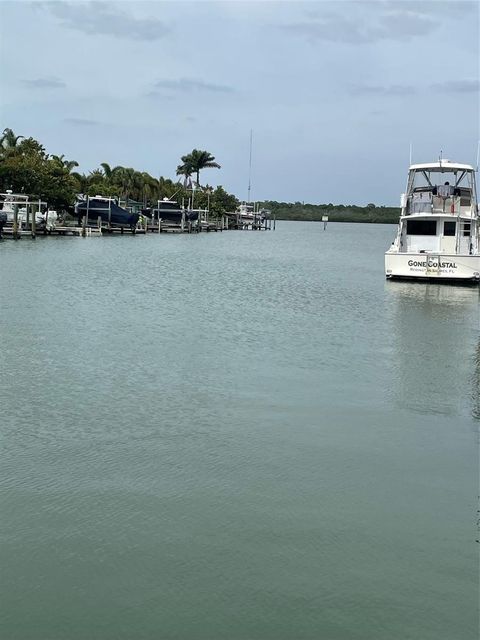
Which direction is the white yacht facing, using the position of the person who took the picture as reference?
facing away from the viewer
